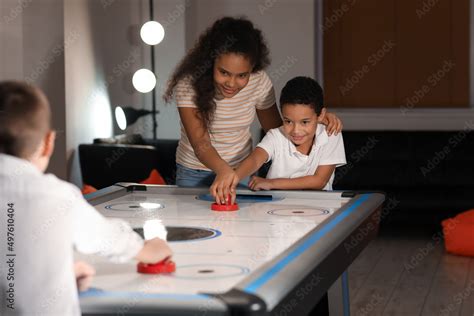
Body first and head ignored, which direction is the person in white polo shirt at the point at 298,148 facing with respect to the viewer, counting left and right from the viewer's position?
facing the viewer and to the left of the viewer

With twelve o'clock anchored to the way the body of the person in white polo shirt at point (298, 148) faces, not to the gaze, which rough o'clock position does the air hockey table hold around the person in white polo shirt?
The air hockey table is roughly at 11 o'clock from the person in white polo shirt.

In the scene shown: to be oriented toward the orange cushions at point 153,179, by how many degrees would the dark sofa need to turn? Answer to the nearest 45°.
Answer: approximately 45° to its right

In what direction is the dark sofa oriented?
toward the camera

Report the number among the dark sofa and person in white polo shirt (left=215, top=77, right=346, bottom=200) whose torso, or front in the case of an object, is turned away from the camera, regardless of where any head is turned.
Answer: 0

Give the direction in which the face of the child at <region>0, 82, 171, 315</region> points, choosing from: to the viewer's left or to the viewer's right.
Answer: to the viewer's right

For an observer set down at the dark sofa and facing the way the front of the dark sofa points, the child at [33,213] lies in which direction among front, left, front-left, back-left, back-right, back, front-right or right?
front

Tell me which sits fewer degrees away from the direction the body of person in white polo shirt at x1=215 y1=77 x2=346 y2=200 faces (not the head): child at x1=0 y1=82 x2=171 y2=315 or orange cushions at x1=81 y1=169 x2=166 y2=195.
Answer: the child

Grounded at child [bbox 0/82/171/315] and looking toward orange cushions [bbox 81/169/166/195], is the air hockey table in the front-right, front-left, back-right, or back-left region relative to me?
front-right

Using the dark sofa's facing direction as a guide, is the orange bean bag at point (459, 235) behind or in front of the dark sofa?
in front

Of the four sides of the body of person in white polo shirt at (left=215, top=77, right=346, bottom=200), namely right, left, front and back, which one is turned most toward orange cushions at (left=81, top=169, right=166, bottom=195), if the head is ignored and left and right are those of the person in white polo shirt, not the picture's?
right

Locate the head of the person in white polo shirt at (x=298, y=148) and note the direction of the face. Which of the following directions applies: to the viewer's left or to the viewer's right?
to the viewer's left
